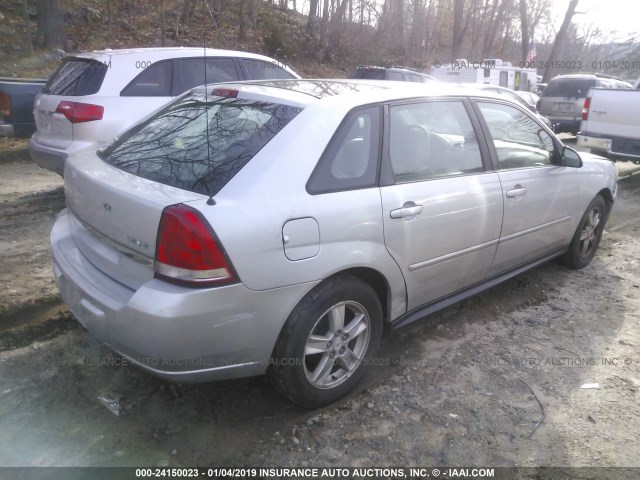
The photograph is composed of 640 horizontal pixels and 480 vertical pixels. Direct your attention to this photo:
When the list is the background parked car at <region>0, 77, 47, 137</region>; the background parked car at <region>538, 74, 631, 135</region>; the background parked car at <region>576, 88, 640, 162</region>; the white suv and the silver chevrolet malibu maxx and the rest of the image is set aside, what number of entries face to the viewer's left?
0

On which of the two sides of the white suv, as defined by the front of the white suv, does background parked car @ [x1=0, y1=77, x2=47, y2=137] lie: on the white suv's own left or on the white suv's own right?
on the white suv's own left

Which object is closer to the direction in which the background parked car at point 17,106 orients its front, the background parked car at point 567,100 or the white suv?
the background parked car

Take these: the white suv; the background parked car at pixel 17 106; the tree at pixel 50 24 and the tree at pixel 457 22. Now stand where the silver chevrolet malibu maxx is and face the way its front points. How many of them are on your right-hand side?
0

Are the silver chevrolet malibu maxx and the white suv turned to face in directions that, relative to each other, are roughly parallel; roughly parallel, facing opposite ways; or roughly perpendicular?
roughly parallel

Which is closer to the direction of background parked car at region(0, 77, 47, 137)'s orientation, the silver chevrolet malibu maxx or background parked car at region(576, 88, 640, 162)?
the background parked car

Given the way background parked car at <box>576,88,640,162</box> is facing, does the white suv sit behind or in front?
behind

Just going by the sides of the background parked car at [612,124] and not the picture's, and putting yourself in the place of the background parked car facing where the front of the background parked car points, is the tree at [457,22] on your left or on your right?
on your left

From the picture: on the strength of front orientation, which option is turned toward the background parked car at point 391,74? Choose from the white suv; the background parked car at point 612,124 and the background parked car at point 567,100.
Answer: the white suv

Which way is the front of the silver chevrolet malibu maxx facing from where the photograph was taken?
facing away from the viewer and to the right of the viewer

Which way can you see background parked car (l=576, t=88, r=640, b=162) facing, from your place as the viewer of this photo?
facing away from the viewer and to the right of the viewer

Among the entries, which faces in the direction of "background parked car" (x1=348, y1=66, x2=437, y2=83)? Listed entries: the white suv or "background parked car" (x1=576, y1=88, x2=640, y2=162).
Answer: the white suv

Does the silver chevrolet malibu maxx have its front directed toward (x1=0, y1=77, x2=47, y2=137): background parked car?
no

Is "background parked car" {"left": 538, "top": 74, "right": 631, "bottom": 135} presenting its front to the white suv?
no

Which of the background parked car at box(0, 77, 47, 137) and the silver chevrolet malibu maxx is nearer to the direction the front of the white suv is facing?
the background parked car

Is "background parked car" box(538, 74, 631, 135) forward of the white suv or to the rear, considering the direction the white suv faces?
forward

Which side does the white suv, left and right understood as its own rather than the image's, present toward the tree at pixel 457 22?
front

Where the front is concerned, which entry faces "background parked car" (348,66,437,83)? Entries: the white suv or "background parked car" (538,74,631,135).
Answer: the white suv

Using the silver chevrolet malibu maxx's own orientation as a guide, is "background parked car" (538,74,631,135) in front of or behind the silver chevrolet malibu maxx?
in front
